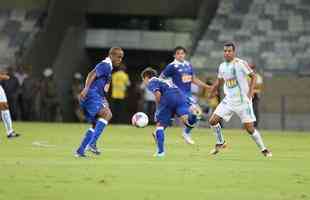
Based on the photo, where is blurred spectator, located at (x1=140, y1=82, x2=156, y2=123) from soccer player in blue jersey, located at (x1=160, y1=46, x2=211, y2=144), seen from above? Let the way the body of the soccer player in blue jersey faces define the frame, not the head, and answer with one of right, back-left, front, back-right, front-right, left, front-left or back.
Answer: back

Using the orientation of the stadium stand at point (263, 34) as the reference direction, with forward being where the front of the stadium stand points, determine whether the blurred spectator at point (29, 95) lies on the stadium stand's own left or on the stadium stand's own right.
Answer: on the stadium stand's own right

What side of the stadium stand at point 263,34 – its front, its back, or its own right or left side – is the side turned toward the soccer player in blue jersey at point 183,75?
front

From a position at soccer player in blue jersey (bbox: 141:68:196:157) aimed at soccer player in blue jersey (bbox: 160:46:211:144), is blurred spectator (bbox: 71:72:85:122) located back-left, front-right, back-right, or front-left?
front-left

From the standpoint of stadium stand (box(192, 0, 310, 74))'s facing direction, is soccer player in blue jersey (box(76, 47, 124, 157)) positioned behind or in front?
in front

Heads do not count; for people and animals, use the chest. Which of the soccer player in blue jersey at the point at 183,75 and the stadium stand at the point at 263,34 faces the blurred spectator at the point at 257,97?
the stadium stand

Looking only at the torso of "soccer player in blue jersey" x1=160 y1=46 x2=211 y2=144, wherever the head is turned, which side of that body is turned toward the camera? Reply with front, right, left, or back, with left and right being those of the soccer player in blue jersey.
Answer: front

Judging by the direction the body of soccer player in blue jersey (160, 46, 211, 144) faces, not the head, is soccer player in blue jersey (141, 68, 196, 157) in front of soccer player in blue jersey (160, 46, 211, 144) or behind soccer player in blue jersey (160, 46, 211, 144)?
in front

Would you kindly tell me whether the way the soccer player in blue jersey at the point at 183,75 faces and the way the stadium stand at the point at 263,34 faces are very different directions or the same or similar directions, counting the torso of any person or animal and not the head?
same or similar directions

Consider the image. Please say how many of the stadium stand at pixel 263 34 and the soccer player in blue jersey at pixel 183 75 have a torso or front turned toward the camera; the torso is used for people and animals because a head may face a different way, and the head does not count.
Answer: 2

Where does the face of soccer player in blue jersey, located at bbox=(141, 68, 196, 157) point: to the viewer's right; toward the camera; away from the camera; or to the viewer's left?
to the viewer's left

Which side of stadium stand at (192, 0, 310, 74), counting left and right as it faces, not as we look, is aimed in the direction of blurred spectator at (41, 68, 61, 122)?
right

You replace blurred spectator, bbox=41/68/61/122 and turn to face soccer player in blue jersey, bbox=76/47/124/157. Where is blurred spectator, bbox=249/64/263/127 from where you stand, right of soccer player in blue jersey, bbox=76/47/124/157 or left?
left

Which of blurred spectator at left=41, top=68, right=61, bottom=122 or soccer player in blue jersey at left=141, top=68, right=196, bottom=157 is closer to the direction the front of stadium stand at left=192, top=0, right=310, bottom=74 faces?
the soccer player in blue jersey
